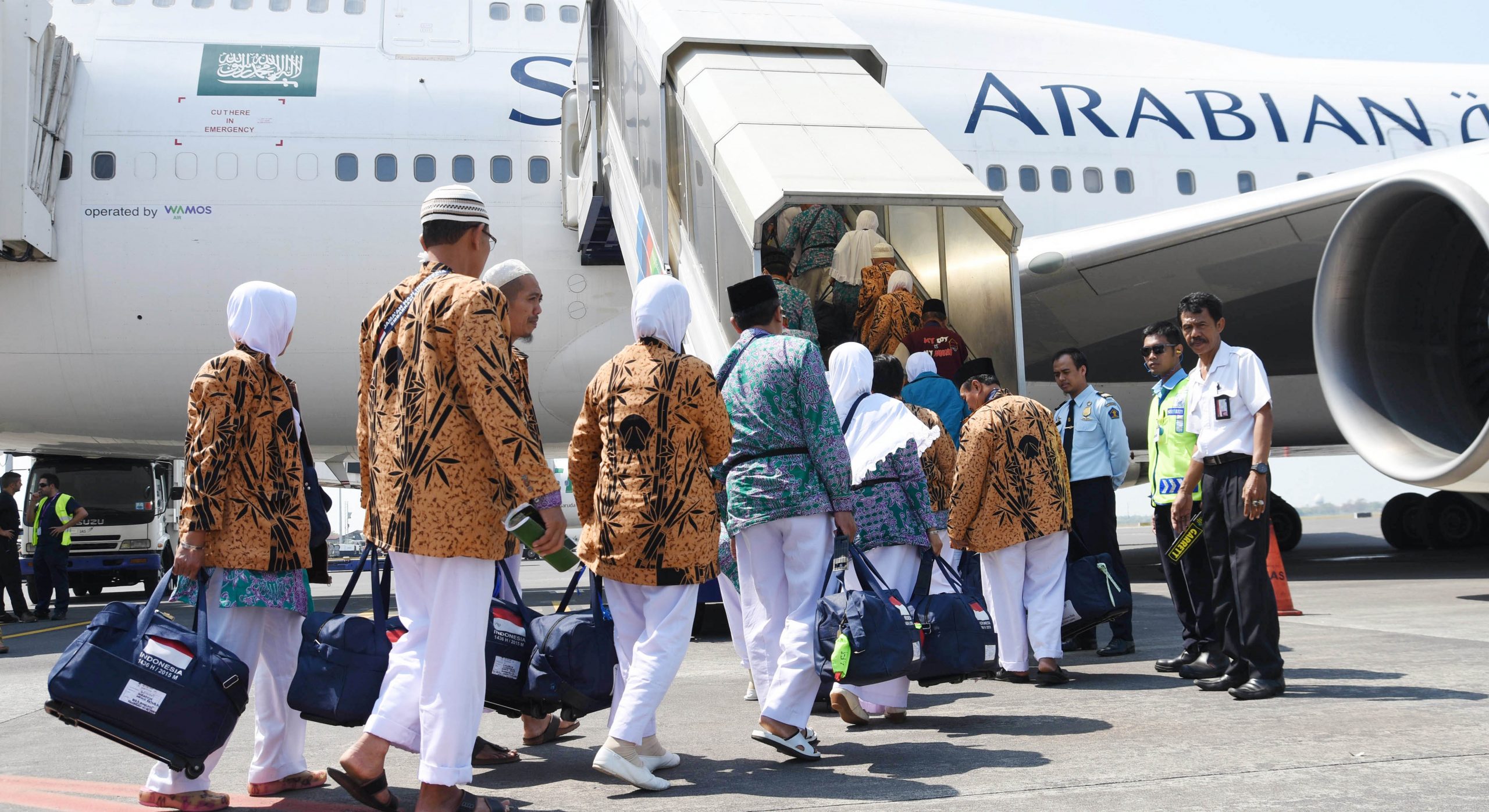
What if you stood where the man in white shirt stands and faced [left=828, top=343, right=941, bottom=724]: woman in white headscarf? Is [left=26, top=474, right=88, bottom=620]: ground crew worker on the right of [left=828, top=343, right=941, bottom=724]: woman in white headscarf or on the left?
right

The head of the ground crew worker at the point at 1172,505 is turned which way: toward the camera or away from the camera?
toward the camera

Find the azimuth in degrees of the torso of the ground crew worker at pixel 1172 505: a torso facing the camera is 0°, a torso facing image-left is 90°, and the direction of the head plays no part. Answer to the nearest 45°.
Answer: approximately 45°

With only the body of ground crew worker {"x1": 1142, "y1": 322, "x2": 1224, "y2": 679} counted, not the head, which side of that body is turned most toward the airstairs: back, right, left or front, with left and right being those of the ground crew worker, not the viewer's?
right

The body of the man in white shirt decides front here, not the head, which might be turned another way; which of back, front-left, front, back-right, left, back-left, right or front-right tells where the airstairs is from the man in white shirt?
right

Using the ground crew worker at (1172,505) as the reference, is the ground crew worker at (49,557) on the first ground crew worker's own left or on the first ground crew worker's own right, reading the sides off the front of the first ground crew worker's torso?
on the first ground crew worker's own right

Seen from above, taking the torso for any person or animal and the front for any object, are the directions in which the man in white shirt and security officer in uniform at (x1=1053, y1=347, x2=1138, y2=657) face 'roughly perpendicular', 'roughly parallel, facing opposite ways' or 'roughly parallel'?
roughly parallel

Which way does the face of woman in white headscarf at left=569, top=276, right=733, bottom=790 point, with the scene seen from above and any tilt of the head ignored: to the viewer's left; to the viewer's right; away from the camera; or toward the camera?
away from the camera

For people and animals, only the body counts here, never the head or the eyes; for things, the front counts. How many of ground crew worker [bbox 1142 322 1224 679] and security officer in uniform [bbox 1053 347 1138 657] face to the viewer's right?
0

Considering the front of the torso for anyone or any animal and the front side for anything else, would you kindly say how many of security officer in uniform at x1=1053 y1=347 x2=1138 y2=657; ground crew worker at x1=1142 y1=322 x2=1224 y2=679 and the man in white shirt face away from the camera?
0
